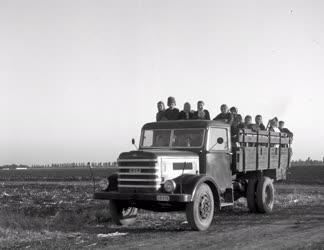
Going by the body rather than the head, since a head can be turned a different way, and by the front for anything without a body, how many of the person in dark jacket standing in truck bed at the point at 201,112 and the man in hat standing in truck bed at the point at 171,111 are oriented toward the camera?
2

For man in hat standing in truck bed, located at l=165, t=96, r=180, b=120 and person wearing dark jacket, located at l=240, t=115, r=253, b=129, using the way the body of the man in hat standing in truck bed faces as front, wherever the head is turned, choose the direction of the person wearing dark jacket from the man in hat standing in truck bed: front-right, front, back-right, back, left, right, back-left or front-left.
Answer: back-left

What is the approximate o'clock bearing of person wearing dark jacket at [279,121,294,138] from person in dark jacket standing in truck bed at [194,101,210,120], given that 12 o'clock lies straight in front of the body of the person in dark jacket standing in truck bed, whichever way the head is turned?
The person wearing dark jacket is roughly at 7 o'clock from the person in dark jacket standing in truck bed.

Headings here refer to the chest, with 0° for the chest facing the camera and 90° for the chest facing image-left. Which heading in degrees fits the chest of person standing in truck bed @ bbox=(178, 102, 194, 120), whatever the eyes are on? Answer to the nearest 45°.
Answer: approximately 0°

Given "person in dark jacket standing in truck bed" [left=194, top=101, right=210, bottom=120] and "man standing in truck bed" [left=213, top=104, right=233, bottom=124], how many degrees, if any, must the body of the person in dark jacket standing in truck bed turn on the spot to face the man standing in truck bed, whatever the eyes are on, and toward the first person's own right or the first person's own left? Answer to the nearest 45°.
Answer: approximately 135° to the first person's own left

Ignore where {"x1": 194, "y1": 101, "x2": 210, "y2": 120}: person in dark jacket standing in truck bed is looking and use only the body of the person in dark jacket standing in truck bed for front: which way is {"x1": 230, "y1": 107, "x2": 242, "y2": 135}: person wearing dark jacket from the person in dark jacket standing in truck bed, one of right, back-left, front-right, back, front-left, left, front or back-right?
back-left

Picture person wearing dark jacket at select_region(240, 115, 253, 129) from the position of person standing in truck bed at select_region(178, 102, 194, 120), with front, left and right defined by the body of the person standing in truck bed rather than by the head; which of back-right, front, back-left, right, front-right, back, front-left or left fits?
back-left

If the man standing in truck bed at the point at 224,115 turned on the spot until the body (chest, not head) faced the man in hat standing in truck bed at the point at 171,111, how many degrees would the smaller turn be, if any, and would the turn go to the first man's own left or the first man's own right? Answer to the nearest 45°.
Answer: approximately 45° to the first man's own right
